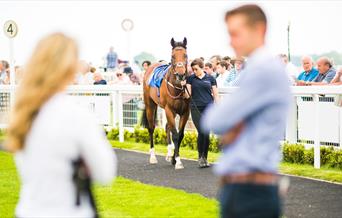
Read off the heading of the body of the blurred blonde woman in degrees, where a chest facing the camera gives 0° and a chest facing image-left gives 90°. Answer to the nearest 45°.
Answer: approximately 225°

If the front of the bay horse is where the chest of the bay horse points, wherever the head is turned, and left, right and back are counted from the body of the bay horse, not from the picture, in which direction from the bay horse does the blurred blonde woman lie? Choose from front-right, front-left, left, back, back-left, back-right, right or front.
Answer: front-right

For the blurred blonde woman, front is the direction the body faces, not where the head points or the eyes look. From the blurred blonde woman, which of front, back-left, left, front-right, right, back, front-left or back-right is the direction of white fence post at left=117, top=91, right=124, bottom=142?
front-left

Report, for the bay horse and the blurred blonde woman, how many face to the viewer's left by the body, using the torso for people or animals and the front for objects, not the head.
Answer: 0

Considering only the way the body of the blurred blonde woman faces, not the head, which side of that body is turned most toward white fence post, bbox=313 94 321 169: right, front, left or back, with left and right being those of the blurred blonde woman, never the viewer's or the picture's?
front

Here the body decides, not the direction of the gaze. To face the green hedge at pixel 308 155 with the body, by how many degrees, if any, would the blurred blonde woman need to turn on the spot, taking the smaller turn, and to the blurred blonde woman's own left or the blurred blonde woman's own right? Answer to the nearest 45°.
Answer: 0° — they already face it

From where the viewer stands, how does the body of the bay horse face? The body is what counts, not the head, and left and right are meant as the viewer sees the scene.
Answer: facing the viewer and to the right of the viewer
